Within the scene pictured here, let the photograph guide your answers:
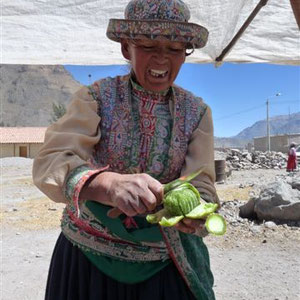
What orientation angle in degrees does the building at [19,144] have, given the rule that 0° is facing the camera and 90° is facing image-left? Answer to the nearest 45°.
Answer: approximately 0°

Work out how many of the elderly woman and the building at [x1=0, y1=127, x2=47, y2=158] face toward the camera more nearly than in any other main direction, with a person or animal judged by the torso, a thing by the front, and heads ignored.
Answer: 2

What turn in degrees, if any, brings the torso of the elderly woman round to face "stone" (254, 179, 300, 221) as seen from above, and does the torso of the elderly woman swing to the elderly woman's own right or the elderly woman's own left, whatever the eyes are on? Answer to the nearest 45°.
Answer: approximately 135° to the elderly woman's own left

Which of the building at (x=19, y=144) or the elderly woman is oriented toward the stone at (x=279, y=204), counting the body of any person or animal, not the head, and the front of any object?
the building

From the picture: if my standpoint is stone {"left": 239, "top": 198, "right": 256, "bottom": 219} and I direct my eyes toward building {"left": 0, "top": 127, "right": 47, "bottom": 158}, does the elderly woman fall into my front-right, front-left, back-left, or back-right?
back-left

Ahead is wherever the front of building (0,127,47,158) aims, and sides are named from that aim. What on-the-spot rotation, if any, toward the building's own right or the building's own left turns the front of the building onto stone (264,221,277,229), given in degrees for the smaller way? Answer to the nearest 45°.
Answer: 0° — it already faces it

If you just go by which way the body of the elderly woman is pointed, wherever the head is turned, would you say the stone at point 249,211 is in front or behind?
behind

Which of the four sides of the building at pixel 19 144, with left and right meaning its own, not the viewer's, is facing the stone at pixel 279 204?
front
